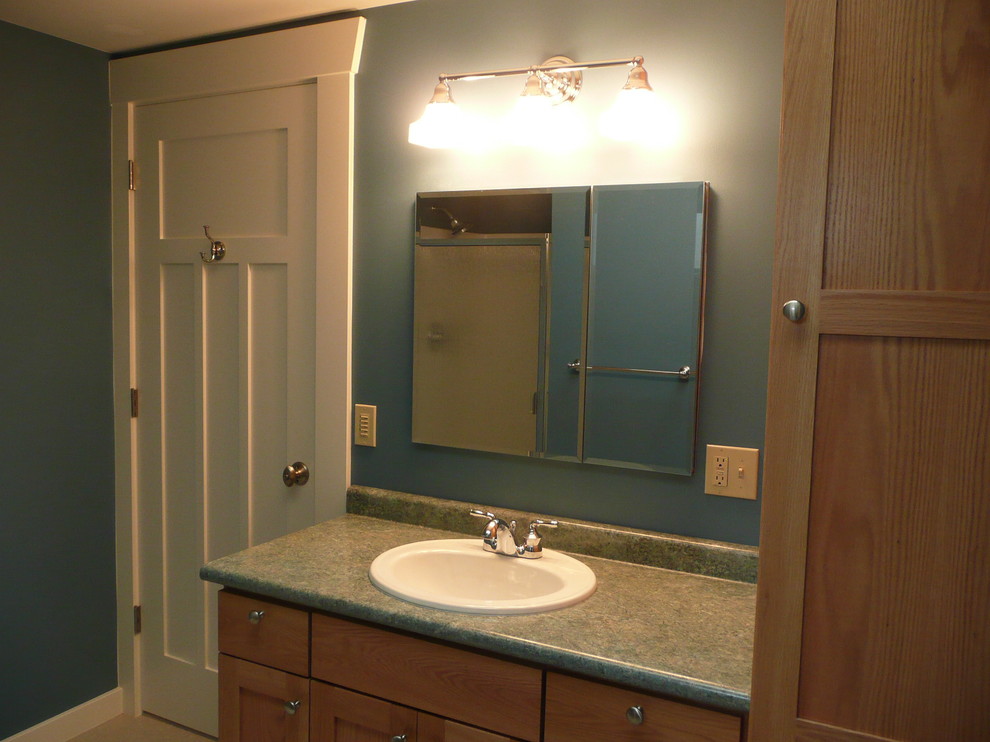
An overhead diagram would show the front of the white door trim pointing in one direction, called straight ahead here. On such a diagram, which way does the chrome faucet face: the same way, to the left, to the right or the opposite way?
the same way

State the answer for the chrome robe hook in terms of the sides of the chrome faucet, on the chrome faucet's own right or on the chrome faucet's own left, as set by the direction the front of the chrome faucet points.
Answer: on the chrome faucet's own right

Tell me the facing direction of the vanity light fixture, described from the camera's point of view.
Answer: facing the viewer and to the left of the viewer

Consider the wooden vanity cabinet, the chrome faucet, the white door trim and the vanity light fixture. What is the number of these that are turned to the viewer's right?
0

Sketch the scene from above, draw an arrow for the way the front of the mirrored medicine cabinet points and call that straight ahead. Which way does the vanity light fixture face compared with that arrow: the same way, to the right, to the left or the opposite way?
the same way

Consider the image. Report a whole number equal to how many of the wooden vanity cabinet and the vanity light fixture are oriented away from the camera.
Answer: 0

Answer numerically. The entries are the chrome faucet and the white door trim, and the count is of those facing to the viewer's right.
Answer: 0

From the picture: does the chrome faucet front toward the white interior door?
no

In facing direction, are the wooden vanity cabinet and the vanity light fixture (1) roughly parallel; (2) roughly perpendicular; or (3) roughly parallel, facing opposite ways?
roughly parallel

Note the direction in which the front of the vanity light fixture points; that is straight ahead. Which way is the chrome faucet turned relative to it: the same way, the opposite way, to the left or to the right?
the same way

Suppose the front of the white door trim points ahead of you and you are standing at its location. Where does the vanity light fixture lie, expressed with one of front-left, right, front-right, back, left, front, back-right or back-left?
left

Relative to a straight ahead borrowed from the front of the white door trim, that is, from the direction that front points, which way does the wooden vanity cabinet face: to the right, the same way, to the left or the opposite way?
the same way

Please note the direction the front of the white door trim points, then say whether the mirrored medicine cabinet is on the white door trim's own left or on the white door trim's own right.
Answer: on the white door trim's own left

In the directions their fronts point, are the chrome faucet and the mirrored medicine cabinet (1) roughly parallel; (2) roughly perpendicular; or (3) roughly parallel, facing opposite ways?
roughly parallel
